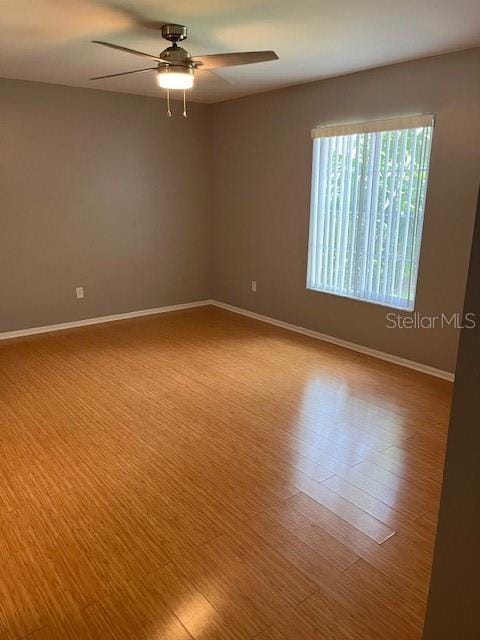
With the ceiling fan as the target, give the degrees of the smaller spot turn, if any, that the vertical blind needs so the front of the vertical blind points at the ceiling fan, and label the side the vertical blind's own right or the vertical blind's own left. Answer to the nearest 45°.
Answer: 0° — it already faces it

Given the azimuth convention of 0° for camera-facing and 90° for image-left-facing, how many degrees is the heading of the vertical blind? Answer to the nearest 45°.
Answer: approximately 45°
